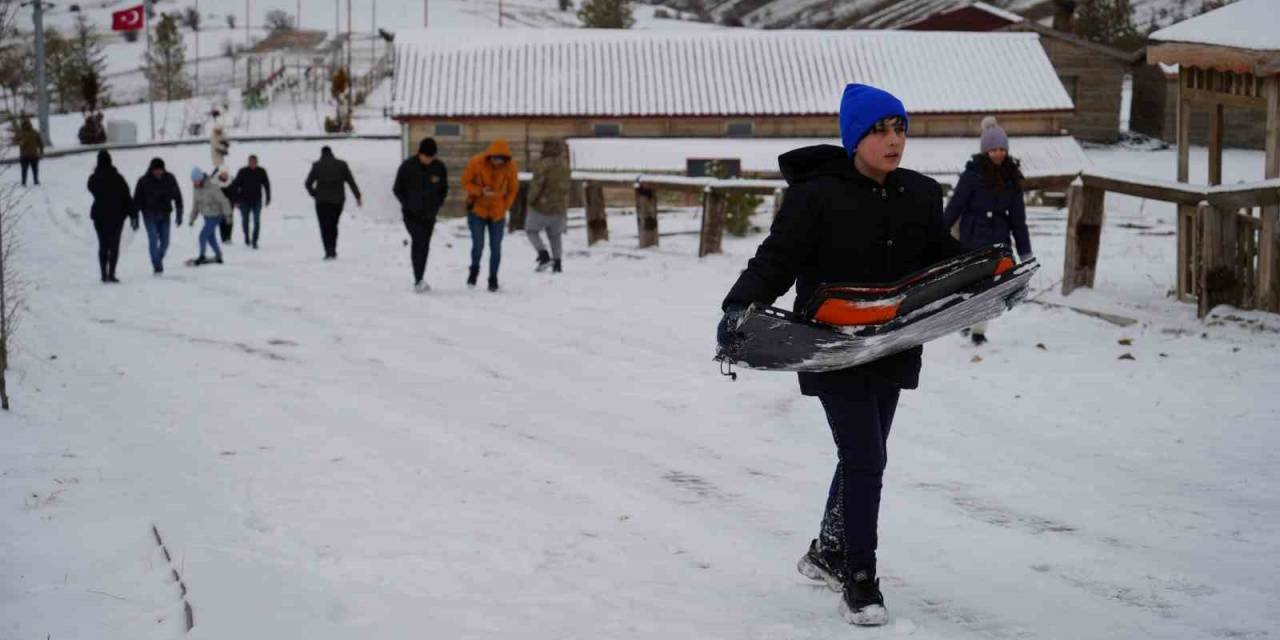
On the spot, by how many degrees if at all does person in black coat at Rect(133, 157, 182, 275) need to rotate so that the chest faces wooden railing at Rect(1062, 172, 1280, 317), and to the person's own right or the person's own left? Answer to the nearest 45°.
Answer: approximately 45° to the person's own left

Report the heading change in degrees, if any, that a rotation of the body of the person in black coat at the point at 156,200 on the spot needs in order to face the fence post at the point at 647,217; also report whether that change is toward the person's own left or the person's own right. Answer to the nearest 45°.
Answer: approximately 90° to the person's own left

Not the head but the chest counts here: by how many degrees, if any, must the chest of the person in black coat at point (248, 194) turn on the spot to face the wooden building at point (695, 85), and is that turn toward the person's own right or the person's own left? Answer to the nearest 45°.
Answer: approximately 135° to the person's own left

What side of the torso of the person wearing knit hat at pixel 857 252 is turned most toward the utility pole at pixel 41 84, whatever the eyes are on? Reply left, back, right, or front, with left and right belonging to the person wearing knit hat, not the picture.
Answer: back
